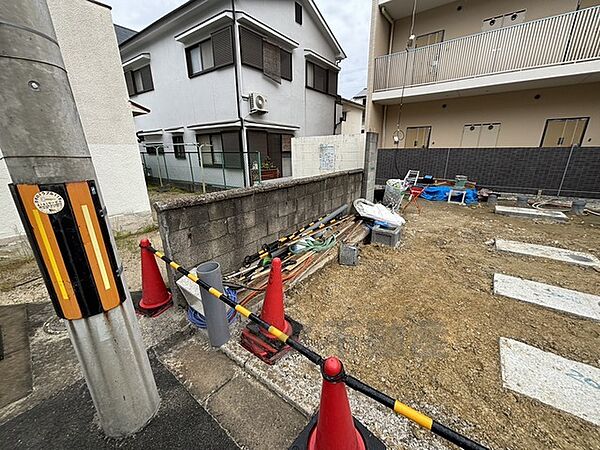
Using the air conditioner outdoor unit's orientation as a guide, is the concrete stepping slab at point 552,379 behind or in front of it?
in front

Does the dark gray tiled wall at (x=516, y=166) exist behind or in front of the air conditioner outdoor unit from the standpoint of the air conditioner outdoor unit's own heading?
in front

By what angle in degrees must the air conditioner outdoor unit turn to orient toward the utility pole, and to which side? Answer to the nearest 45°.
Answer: approximately 45° to its right

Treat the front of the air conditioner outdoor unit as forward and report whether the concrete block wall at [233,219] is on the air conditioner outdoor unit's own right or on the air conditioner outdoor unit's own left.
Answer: on the air conditioner outdoor unit's own right

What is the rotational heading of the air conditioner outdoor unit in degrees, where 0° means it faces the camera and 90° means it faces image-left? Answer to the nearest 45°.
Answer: approximately 315°

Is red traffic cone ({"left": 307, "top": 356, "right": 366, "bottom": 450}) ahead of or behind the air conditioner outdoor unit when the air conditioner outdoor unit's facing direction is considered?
ahead

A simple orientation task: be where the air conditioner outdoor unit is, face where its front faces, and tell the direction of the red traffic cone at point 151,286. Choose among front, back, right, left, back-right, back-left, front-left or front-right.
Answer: front-right

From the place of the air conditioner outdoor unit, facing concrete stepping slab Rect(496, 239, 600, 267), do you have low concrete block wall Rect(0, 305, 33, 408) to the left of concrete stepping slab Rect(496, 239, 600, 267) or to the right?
right

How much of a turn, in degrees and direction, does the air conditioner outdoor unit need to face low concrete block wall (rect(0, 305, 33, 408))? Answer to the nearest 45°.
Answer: approximately 45° to its right
